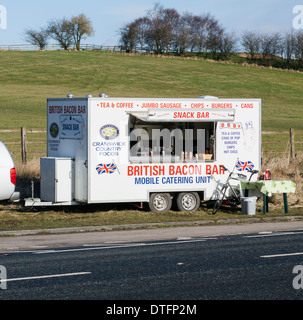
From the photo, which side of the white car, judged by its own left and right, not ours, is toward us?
left

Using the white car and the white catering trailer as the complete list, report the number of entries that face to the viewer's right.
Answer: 0

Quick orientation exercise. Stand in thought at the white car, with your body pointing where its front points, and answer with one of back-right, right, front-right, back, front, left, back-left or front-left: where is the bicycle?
back

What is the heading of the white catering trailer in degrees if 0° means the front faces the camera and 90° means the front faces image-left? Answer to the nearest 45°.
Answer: approximately 45°

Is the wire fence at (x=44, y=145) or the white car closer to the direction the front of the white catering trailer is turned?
the white car

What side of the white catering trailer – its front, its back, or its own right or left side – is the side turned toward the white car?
front

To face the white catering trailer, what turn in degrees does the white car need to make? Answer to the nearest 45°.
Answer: approximately 180°

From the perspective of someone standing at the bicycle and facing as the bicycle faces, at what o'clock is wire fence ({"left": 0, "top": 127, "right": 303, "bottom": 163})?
The wire fence is roughly at 3 o'clock from the bicycle.

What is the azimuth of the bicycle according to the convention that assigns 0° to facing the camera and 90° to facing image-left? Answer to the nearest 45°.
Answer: approximately 45°

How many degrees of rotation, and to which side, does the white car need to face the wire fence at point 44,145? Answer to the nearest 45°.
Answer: approximately 90° to its right

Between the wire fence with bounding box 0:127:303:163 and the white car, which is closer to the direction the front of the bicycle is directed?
the white car

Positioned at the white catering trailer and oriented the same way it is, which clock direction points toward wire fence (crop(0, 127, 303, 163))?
The wire fence is roughly at 4 o'clock from the white catering trailer.

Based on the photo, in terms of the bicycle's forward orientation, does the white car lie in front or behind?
in front
